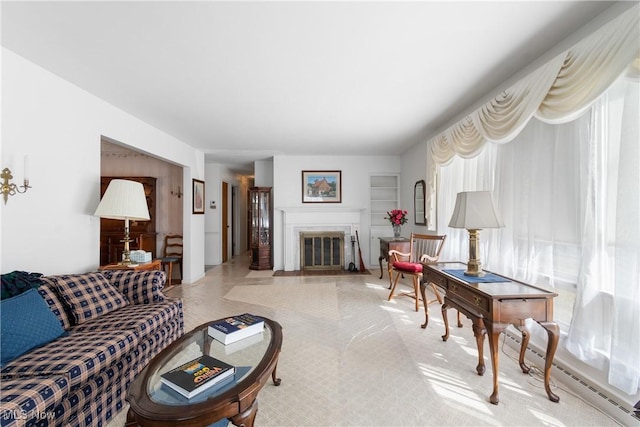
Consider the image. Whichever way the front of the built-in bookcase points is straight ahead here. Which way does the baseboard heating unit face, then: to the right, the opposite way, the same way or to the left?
to the right

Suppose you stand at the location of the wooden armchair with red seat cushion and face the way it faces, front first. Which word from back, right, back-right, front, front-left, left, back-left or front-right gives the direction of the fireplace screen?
right

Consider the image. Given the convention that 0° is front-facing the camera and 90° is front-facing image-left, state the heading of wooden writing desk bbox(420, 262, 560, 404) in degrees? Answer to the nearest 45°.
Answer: approximately 45°

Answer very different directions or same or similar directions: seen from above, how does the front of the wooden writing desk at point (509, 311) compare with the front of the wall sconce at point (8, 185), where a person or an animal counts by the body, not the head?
very different directions

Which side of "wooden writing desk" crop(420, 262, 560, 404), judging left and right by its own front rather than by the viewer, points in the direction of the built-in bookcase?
right

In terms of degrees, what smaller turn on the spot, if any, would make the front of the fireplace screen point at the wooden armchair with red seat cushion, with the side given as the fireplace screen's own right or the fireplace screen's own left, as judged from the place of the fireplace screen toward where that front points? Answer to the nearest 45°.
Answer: approximately 45° to the fireplace screen's own left

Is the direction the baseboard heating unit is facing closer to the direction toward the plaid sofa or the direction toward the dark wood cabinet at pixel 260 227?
the plaid sofa

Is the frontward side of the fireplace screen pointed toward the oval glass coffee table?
yes

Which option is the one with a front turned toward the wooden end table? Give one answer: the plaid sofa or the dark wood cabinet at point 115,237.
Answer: the dark wood cabinet

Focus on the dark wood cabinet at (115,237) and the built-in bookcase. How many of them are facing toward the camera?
2

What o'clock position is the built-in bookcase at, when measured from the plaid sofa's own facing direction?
The built-in bookcase is roughly at 10 o'clock from the plaid sofa.
